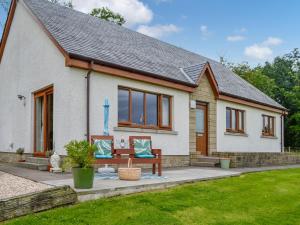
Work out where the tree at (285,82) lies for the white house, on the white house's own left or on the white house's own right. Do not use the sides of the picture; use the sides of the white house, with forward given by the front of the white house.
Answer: on the white house's own left

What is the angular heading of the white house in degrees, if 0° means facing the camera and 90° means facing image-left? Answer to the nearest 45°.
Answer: approximately 315°

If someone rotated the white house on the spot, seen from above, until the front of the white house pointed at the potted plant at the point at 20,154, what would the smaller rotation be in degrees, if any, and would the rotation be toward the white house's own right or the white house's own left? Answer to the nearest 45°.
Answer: approximately 135° to the white house's own right

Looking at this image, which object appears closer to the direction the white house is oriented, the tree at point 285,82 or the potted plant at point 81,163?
the potted plant
